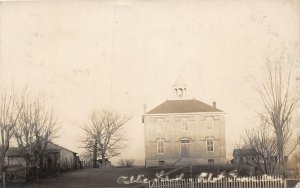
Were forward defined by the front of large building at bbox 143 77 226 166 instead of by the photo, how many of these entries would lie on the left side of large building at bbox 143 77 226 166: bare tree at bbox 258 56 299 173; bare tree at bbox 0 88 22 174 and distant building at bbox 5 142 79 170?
1

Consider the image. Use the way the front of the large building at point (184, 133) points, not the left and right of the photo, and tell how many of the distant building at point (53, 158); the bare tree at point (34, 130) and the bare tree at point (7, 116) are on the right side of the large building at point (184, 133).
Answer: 3

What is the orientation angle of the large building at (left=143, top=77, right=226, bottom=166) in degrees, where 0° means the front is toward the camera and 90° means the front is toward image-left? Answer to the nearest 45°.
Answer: approximately 0°

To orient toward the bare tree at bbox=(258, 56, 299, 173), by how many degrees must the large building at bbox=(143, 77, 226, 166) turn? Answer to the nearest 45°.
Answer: approximately 90° to its left

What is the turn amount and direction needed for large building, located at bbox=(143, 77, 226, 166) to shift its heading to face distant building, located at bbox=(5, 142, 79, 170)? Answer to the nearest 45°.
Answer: approximately 90° to its right

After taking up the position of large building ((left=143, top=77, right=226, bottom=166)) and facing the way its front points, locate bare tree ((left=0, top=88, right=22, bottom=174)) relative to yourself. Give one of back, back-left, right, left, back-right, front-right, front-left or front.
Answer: right

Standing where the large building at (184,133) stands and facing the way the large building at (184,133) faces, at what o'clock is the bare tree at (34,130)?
The bare tree is roughly at 3 o'clock from the large building.
